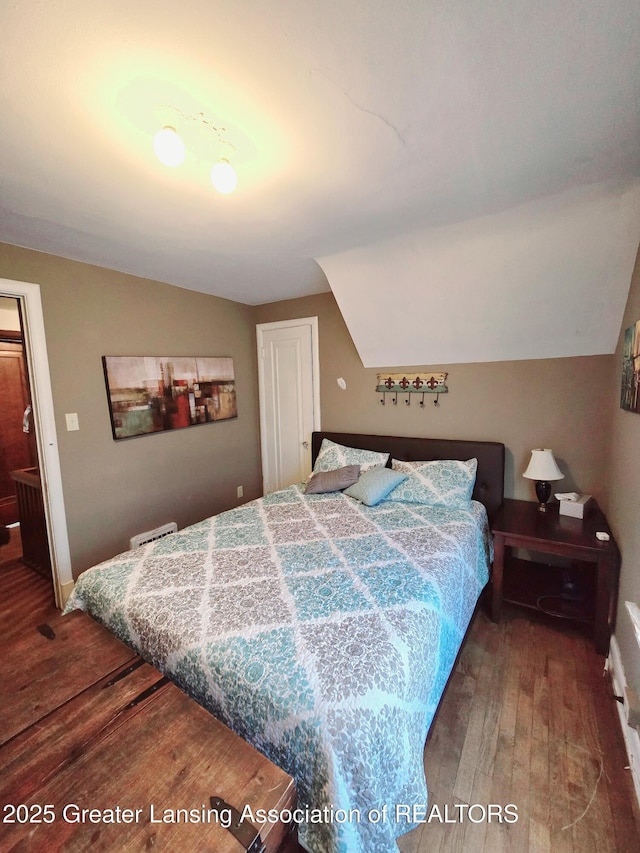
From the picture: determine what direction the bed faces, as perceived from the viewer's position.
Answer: facing the viewer and to the left of the viewer

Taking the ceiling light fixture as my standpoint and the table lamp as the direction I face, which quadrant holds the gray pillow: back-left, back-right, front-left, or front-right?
front-left

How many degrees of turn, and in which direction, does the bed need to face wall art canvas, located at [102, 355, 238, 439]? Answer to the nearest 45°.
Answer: approximately 90° to its right

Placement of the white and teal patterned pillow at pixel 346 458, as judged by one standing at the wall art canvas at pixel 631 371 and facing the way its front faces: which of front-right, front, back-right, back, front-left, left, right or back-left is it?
front

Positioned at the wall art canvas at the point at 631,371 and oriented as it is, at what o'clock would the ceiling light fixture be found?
The ceiling light fixture is roughly at 10 o'clock from the wall art canvas.

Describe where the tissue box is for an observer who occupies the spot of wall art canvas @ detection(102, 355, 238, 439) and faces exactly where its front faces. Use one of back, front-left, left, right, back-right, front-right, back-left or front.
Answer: front

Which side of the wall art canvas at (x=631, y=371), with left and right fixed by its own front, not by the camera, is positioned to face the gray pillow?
front

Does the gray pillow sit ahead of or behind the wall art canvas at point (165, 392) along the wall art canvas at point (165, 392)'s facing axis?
ahead

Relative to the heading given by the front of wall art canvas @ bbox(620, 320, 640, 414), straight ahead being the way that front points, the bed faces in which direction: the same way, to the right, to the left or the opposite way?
to the left

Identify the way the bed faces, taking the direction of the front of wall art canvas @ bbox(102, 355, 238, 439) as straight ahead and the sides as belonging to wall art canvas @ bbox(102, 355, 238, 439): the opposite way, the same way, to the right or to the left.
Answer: to the right

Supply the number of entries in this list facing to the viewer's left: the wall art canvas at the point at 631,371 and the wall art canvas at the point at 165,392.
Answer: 1

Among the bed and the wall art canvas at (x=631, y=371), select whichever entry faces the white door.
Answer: the wall art canvas

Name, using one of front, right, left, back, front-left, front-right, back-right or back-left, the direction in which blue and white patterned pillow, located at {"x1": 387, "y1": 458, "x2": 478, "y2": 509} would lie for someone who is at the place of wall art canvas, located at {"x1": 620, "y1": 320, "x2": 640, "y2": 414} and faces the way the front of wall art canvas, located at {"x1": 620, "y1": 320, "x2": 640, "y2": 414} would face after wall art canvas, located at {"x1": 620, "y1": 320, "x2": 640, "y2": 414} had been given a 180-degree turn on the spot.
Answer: back

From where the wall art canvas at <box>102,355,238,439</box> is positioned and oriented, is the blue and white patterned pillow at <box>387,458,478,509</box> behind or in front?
in front

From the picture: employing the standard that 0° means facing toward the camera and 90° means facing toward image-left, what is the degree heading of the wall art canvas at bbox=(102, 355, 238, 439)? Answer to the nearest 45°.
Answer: approximately 315°

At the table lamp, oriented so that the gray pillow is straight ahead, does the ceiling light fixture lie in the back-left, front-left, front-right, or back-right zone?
front-left

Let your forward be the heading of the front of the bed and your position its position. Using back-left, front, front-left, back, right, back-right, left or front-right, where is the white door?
back-right

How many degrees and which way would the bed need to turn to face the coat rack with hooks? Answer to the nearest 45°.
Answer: approximately 180°

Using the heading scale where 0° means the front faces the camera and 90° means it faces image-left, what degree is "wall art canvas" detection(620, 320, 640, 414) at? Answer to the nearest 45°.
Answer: approximately 90°
